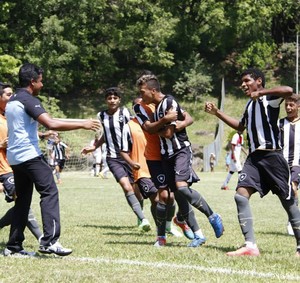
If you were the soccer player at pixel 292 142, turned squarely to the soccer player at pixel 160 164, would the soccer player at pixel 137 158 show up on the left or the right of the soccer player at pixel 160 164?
right

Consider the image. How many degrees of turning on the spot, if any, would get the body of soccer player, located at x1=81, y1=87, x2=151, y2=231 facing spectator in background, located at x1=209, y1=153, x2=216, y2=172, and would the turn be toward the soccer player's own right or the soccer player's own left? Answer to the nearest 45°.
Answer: approximately 180°

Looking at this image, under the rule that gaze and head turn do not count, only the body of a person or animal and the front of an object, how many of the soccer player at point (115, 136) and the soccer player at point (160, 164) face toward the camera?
1

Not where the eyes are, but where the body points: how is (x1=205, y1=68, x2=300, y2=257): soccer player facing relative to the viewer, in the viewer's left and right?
facing the viewer and to the left of the viewer

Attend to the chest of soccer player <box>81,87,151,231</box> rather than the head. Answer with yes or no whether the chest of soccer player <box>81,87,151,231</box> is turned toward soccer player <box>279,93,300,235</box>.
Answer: no

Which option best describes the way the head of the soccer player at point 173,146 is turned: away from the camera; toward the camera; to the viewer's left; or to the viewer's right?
to the viewer's left

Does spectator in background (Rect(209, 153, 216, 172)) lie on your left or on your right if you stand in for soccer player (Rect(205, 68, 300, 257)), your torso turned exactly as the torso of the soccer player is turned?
on your right

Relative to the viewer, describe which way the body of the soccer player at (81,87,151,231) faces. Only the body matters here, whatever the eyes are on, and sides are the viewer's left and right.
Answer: facing the viewer
